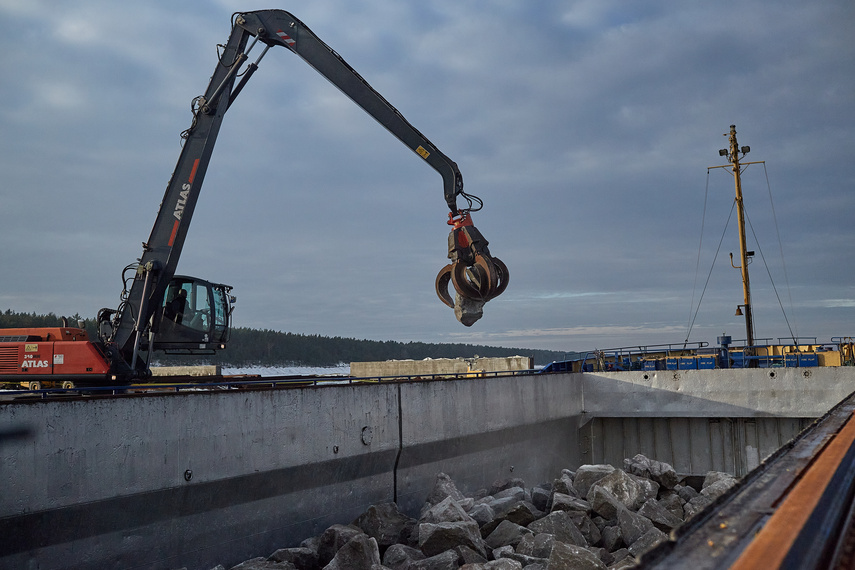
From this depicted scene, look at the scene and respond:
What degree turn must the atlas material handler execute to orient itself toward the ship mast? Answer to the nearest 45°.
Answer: approximately 45° to its left

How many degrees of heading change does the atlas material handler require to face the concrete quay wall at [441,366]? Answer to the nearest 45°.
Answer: approximately 45° to its left

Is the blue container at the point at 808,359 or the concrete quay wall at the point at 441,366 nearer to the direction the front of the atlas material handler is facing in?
the blue container

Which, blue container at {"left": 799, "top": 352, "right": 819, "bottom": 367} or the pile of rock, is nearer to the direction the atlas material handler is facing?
the blue container

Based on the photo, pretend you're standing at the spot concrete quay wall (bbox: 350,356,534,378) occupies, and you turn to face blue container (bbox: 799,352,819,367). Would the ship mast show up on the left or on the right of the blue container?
left

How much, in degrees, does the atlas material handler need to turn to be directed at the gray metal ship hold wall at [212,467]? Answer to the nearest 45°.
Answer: approximately 90° to its right

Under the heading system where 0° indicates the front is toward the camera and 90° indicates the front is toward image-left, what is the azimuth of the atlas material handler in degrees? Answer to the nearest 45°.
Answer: approximately 270°

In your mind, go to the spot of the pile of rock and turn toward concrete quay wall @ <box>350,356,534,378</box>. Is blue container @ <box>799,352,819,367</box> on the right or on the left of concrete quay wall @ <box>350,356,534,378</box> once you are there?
right

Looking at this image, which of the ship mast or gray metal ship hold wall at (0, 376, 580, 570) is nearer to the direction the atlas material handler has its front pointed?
the ship mast
